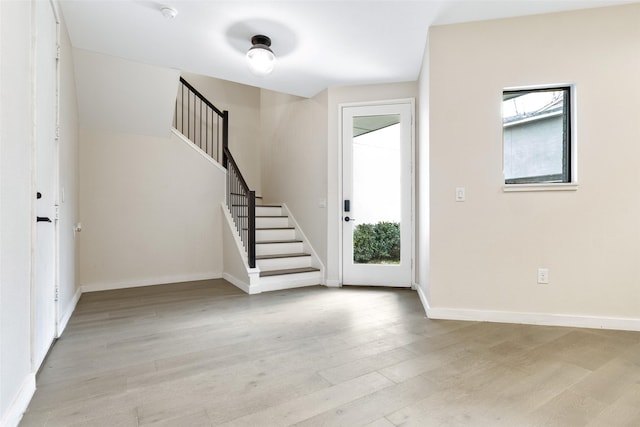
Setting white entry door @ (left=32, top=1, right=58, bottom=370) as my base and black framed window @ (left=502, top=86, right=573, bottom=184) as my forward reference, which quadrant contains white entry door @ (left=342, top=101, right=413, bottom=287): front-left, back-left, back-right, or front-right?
front-left

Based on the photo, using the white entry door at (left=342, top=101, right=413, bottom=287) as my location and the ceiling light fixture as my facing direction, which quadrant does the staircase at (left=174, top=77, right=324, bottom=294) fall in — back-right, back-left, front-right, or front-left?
front-right

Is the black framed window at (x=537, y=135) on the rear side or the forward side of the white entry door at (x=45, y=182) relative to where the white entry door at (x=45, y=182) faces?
on the forward side

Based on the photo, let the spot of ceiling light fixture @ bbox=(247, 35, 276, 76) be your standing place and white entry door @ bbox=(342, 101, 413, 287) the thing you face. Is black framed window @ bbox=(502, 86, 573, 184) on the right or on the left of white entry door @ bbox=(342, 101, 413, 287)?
right

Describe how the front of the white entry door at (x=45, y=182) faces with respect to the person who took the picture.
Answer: facing to the right of the viewer

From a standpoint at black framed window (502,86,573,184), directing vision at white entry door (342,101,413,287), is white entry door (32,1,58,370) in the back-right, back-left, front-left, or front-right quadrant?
front-left

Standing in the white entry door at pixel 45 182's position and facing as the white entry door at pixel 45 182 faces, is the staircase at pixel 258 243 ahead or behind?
ahead

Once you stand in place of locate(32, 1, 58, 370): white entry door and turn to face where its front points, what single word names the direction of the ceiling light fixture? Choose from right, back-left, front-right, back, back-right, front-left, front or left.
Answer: front

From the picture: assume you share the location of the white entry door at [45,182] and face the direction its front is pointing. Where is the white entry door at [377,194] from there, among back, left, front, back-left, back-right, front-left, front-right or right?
front
